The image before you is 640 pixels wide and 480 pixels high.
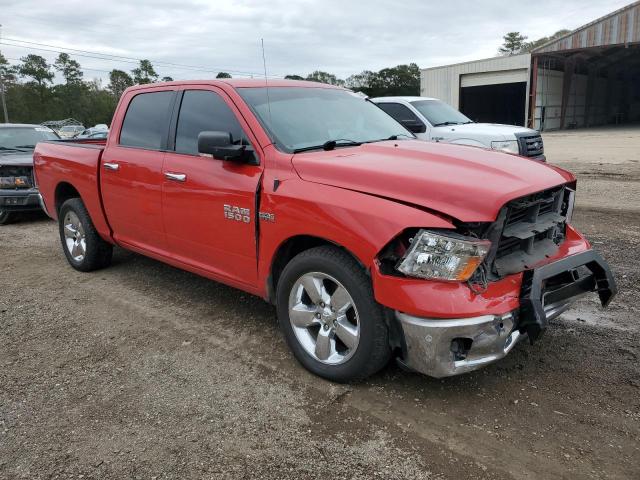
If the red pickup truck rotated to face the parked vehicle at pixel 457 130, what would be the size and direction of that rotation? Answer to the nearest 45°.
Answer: approximately 135° to its left

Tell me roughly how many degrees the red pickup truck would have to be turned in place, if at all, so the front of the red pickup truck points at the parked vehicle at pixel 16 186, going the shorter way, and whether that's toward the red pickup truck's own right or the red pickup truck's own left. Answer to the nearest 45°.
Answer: approximately 180°

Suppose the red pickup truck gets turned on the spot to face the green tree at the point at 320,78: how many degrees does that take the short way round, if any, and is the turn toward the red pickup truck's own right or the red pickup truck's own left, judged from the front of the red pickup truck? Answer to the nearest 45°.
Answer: approximately 135° to the red pickup truck's own left

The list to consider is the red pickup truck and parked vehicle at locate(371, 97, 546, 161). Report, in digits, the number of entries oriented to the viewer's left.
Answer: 0

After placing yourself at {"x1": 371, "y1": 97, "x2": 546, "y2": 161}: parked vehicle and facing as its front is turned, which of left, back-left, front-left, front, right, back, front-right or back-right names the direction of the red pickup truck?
front-right

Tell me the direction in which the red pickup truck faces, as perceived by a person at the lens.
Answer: facing the viewer and to the right of the viewer
